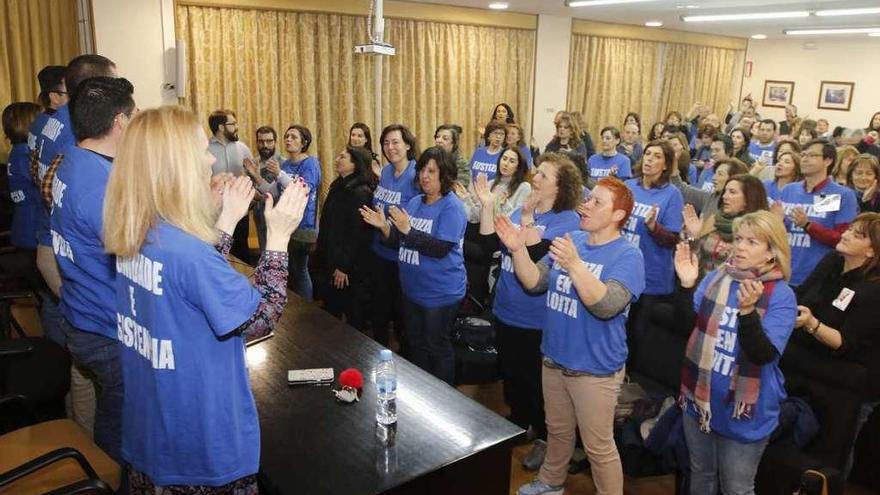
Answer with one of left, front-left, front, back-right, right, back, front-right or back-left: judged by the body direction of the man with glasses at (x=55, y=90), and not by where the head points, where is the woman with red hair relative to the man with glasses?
front-right

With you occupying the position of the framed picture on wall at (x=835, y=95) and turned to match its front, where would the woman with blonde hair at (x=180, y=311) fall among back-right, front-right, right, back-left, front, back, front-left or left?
front

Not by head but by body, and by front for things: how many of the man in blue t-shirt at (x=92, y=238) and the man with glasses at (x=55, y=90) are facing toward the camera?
0

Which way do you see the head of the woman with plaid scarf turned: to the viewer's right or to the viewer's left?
to the viewer's left

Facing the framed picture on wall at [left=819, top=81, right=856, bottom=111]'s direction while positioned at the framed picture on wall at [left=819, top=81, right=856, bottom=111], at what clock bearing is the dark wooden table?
The dark wooden table is roughly at 12 o'clock from the framed picture on wall.

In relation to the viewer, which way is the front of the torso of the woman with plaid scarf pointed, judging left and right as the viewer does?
facing the viewer and to the left of the viewer

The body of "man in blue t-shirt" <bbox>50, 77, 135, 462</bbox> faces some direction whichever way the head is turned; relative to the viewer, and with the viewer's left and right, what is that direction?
facing away from the viewer and to the right of the viewer

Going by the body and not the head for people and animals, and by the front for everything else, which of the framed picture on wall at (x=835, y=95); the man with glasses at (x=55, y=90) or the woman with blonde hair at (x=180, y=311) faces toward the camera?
the framed picture on wall

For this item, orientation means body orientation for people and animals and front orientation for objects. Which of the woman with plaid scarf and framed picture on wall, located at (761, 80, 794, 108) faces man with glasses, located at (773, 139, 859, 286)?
the framed picture on wall

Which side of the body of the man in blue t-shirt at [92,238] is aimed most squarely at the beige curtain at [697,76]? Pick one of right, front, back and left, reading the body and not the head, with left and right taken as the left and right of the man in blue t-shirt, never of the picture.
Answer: front

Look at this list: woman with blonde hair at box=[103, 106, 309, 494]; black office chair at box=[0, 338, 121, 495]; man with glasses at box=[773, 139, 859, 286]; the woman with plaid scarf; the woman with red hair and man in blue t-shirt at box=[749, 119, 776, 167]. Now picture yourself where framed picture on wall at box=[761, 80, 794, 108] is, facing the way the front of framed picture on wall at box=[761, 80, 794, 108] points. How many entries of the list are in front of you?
6

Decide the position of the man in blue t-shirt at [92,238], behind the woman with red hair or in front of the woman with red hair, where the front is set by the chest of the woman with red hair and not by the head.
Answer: in front

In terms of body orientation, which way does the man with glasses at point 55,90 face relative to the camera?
to the viewer's right

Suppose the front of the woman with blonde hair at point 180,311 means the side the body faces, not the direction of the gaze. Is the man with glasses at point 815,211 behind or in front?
in front

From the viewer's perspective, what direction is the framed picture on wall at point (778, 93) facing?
toward the camera
